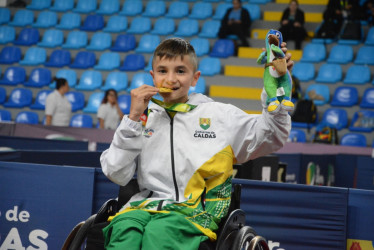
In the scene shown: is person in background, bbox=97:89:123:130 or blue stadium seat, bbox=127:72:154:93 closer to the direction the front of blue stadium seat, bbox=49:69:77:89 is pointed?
the person in background

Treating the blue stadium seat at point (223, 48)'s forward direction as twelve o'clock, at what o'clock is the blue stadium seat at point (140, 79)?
the blue stadium seat at point (140, 79) is roughly at 1 o'clock from the blue stadium seat at point (223, 48).

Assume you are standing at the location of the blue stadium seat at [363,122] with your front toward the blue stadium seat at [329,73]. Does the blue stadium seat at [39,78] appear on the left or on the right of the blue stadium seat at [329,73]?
left

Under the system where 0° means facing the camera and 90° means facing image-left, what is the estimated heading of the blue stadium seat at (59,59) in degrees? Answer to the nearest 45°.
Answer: approximately 45°

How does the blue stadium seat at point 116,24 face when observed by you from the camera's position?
facing the viewer and to the left of the viewer

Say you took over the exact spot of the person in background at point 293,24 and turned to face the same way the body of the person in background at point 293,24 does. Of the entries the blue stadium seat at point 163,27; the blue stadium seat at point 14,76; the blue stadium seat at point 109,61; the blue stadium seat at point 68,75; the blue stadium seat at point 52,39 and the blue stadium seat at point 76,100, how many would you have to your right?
6

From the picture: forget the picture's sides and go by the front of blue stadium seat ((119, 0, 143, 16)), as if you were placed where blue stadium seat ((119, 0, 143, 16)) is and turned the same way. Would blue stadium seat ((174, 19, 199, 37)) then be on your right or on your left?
on your left

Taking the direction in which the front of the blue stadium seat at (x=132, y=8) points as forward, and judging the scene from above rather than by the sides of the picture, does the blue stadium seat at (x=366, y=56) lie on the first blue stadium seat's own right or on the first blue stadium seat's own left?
on the first blue stadium seat's own left

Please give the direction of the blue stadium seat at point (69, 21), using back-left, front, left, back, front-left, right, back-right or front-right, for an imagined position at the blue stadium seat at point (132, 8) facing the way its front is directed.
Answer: front-right

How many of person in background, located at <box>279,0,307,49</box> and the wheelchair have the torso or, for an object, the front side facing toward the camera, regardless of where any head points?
2

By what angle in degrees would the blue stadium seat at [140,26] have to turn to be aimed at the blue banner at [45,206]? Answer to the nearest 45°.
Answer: approximately 45° to its left

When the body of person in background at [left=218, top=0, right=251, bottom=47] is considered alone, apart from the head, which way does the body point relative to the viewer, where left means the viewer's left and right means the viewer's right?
facing the viewer

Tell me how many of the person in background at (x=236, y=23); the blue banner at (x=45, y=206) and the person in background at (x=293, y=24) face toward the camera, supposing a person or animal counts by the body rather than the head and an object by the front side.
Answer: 3
